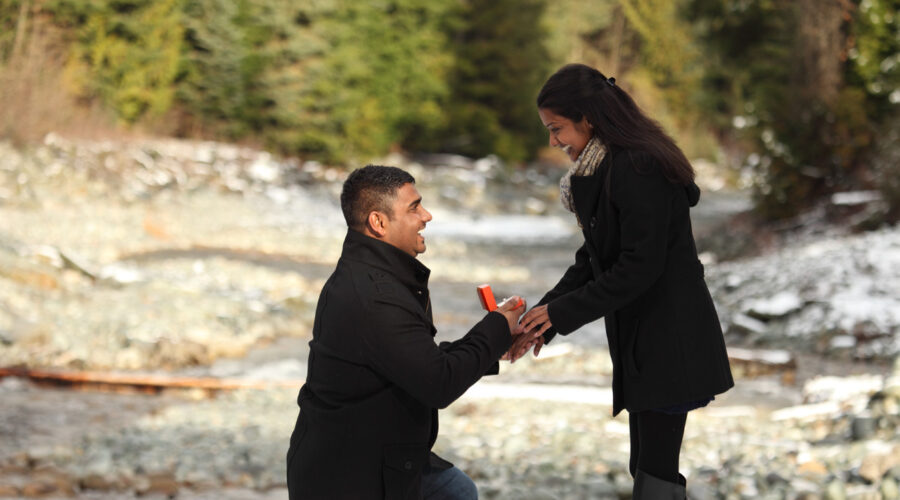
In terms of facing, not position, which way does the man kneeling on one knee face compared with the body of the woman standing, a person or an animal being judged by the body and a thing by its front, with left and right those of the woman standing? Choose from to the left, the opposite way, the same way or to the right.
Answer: the opposite way

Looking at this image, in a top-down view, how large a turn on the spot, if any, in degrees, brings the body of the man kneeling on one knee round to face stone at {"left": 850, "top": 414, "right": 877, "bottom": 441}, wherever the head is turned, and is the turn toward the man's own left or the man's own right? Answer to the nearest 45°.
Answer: approximately 45° to the man's own left

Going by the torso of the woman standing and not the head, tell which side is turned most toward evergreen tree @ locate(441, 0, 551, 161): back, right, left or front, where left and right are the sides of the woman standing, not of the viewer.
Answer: right

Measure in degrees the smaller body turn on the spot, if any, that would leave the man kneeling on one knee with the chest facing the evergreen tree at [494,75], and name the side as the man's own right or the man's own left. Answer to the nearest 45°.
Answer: approximately 90° to the man's own left

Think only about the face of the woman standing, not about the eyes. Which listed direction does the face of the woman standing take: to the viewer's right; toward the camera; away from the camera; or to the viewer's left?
to the viewer's left

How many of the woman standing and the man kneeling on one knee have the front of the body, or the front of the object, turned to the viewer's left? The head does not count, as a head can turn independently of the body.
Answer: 1

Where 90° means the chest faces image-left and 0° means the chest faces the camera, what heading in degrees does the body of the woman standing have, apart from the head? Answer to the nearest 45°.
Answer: approximately 90°

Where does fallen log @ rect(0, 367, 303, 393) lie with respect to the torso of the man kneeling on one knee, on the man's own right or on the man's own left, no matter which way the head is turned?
on the man's own left

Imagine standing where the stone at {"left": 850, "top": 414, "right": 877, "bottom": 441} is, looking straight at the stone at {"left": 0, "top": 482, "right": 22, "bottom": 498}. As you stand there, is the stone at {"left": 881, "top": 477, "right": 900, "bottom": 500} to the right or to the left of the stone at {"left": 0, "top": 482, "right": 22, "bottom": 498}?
left

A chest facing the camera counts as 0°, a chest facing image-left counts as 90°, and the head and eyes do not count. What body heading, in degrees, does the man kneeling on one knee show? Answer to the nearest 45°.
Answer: approximately 270°

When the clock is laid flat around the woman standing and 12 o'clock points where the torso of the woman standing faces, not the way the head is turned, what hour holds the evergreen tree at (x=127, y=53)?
The evergreen tree is roughly at 2 o'clock from the woman standing.

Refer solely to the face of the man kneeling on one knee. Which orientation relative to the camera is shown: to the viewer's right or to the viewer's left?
to the viewer's right

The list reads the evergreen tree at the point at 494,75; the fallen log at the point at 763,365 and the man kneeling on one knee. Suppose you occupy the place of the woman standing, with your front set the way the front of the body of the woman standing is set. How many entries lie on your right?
2

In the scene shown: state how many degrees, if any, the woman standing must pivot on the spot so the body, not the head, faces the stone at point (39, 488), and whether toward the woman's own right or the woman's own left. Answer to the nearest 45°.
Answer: approximately 45° to the woman's own right
